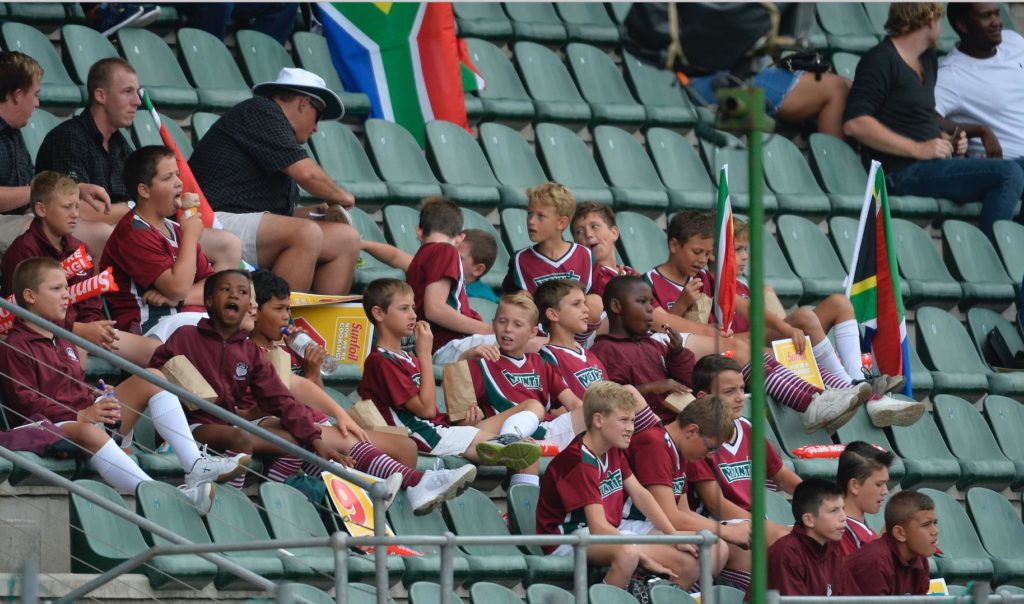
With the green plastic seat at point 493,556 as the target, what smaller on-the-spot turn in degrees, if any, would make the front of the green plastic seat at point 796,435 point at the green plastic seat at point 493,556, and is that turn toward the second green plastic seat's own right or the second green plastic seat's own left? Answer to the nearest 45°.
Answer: approximately 90° to the second green plastic seat's own right

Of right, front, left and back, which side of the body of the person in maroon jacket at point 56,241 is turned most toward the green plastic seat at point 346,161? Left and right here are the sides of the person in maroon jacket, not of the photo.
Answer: left

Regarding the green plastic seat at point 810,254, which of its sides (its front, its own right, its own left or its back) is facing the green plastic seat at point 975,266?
left

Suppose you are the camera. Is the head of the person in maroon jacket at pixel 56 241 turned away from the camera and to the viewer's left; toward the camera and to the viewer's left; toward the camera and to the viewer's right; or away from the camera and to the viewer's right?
toward the camera and to the viewer's right

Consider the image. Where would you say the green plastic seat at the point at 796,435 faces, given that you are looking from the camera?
facing the viewer and to the right of the viewer

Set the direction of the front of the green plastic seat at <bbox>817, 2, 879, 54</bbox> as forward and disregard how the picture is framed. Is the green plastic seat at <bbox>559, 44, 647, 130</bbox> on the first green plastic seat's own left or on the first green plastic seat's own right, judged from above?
on the first green plastic seat's own right

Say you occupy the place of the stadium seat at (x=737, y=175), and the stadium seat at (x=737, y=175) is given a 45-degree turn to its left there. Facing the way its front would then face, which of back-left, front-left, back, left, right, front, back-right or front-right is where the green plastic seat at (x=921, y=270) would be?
front

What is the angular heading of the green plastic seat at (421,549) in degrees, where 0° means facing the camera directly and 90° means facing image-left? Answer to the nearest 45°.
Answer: approximately 315°

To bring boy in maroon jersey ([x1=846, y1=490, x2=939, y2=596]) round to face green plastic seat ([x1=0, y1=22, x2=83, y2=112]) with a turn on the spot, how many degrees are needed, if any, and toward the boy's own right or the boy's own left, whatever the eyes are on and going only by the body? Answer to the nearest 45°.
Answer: approximately 135° to the boy's own right

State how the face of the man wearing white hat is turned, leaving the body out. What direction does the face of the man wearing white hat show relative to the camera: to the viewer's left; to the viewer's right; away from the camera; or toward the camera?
to the viewer's right

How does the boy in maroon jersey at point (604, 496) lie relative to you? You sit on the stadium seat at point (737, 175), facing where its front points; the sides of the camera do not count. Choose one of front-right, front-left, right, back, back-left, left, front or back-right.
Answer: front-right
